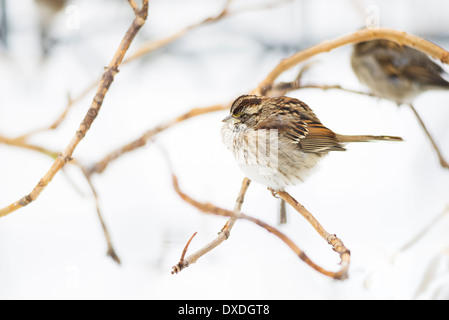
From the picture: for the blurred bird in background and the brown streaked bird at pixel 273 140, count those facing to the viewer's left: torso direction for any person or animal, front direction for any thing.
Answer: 2

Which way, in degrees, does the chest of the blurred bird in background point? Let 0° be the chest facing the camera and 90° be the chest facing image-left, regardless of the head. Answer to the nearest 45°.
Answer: approximately 90°

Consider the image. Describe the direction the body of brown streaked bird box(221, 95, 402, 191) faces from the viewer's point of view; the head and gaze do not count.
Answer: to the viewer's left

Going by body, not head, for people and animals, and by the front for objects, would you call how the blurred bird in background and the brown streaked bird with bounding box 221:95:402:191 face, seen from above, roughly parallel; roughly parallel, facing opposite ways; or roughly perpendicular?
roughly parallel
